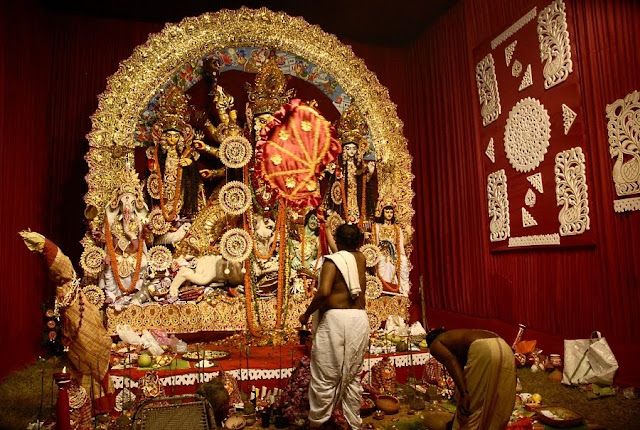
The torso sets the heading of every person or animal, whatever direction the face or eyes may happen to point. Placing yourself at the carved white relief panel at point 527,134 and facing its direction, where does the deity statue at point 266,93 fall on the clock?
The deity statue is roughly at 1 o'clock from the carved white relief panel.

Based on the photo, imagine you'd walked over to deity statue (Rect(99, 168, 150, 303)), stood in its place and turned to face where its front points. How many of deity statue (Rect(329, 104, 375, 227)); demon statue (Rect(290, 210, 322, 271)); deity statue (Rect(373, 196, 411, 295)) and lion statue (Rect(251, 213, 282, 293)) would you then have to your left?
4

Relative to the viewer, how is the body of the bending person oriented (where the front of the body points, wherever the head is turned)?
to the viewer's left

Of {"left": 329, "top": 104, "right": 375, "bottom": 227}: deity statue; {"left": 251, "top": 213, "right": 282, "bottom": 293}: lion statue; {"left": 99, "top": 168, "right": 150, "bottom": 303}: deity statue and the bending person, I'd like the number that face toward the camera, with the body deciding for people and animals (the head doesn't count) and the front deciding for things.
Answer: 3

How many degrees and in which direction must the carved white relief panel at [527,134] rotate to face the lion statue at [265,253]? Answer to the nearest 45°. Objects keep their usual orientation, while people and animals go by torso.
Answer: approximately 45° to its right

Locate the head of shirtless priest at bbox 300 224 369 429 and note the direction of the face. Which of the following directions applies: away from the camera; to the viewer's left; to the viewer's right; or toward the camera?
away from the camera

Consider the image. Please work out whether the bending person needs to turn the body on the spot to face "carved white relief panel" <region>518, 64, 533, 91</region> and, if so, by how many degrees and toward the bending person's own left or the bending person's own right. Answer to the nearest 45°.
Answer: approximately 90° to the bending person's own right

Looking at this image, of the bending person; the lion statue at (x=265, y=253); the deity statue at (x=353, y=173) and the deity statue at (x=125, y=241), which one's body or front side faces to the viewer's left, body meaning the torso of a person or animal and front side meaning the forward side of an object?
the bending person

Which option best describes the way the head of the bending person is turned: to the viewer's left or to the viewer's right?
to the viewer's left

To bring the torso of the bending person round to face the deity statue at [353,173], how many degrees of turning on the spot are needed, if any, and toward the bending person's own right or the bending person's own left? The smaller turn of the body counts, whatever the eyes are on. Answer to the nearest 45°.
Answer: approximately 45° to the bending person's own right

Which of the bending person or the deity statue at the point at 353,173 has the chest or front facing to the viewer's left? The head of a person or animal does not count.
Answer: the bending person

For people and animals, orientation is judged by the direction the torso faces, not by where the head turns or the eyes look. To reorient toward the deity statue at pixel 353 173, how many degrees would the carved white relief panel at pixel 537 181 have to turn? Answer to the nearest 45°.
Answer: approximately 45° to its right
